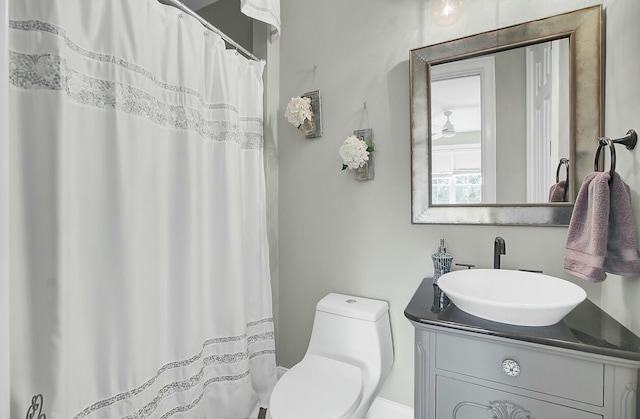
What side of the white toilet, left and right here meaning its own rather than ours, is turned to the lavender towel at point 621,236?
left

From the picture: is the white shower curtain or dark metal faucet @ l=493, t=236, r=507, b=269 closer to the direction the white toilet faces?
the white shower curtain

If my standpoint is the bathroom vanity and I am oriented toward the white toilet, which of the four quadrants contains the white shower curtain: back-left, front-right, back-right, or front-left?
front-left

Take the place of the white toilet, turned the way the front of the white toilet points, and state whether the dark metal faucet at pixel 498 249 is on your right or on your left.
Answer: on your left

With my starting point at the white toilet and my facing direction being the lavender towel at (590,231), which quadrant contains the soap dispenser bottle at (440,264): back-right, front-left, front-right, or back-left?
front-left

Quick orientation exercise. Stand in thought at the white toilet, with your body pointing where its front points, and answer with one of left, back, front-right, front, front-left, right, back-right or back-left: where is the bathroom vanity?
left

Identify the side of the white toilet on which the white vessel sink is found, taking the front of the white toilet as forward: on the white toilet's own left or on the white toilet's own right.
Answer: on the white toilet's own left

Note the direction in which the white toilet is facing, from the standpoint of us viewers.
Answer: facing the viewer and to the left of the viewer
